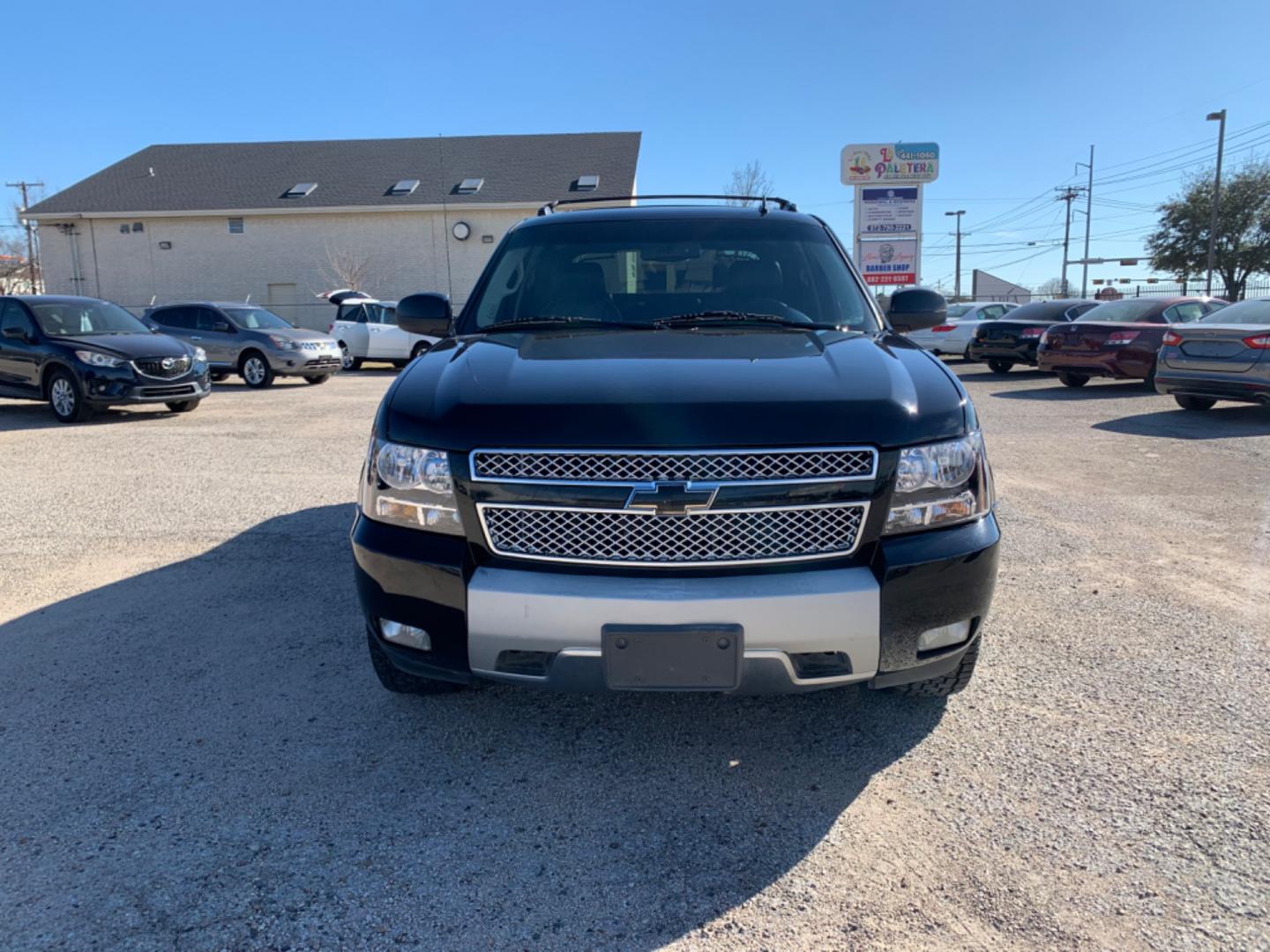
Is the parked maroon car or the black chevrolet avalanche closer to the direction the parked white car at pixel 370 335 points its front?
the parked maroon car

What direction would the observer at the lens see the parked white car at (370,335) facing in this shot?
facing to the right of the viewer

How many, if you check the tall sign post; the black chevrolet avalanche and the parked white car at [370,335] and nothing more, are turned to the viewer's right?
1

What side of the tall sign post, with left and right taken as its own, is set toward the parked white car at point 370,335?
right

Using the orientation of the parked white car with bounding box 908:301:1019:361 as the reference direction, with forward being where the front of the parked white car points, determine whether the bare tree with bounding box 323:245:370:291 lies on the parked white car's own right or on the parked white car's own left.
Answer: on the parked white car's own left

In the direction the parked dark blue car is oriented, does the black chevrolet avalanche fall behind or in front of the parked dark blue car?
in front

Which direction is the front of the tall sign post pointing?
toward the camera

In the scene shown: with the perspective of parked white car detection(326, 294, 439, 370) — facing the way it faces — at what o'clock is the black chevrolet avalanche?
The black chevrolet avalanche is roughly at 3 o'clock from the parked white car.

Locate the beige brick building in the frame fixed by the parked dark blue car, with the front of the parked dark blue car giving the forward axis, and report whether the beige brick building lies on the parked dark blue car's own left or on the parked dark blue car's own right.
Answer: on the parked dark blue car's own left

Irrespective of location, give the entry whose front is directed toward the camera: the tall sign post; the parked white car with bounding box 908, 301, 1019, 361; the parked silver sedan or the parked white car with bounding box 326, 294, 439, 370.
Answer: the tall sign post

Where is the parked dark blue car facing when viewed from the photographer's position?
facing the viewer and to the right of the viewer

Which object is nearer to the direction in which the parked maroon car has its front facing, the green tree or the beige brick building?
the green tree

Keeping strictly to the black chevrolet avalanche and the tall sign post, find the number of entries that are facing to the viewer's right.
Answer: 0

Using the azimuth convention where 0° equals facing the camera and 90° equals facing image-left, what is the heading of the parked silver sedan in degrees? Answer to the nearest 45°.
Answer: approximately 225°

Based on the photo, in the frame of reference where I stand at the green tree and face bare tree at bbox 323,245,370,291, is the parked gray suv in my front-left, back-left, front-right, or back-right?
front-left

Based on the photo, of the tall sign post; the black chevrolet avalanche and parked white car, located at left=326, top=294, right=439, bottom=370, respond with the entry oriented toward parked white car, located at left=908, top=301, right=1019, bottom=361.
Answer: parked white car, located at left=326, top=294, right=439, bottom=370

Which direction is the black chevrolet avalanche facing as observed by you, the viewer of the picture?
facing the viewer

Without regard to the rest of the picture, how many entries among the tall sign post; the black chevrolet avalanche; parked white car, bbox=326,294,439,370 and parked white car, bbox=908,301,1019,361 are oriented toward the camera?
2

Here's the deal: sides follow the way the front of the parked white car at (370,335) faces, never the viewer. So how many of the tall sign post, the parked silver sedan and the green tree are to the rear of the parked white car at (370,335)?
0

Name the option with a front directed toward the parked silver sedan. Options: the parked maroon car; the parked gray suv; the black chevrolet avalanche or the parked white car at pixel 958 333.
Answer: the parked gray suv
